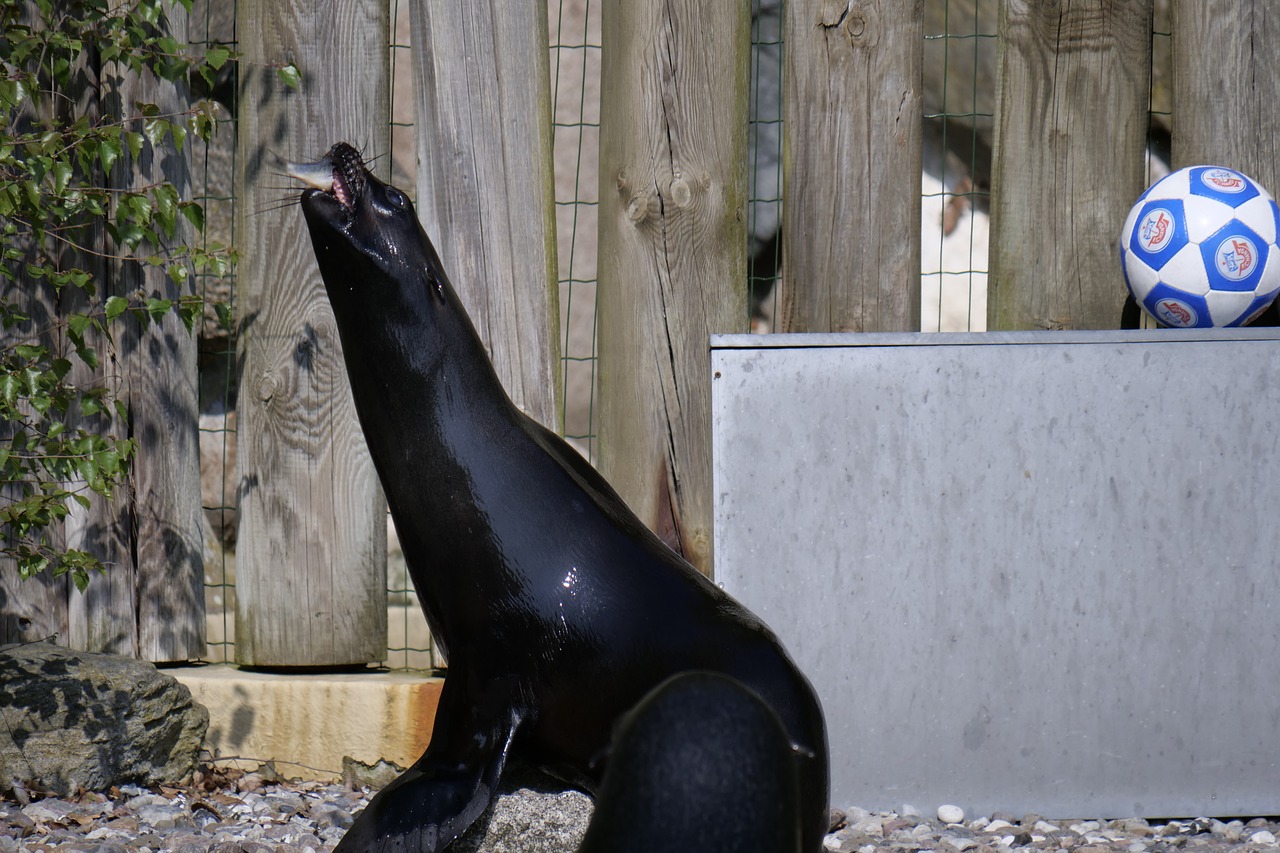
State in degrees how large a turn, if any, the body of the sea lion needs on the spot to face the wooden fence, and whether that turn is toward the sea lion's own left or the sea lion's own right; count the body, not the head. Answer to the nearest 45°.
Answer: approximately 90° to the sea lion's own right

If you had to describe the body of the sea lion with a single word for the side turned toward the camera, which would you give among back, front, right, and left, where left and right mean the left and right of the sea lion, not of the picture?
left

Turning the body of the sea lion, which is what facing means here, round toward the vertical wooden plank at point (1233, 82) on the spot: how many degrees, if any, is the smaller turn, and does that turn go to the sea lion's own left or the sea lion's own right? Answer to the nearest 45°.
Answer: approximately 135° to the sea lion's own right

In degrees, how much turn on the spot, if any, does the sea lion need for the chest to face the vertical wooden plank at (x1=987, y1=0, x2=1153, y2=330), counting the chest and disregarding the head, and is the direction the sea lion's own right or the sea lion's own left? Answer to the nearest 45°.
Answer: approximately 135° to the sea lion's own right

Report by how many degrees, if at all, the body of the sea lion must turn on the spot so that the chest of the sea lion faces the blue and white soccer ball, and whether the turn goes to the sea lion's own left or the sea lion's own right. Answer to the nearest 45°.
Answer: approximately 135° to the sea lion's own right

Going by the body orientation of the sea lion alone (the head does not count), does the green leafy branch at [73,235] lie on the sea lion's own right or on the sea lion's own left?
on the sea lion's own right

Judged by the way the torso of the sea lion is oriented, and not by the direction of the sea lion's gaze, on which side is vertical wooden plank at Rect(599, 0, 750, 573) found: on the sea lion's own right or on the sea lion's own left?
on the sea lion's own right

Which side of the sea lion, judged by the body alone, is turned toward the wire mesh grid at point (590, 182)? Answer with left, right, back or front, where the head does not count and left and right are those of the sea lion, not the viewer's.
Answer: right

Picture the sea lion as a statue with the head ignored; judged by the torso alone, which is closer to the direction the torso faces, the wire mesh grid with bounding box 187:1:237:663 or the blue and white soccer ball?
the wire mesh grid

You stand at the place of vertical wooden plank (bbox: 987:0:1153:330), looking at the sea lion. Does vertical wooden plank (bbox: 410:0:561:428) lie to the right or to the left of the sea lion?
right
